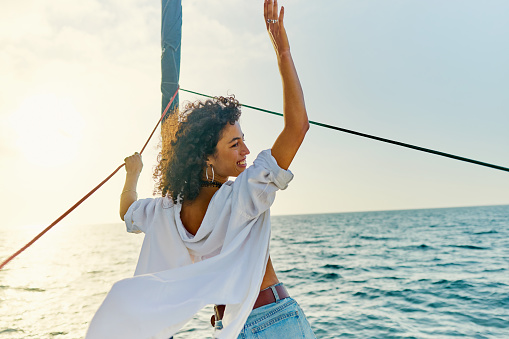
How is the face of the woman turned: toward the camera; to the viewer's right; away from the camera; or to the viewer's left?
to the viewer's right

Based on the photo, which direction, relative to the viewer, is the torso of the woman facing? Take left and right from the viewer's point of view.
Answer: facing away from the viewer and to the right of the viewer
